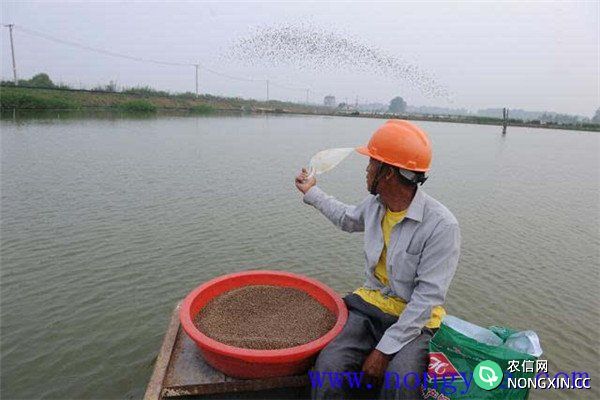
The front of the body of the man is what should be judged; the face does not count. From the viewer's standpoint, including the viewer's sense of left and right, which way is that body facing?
facing the viewer and to the left of the viewer

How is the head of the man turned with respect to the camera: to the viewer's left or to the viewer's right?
to the viewer's left
